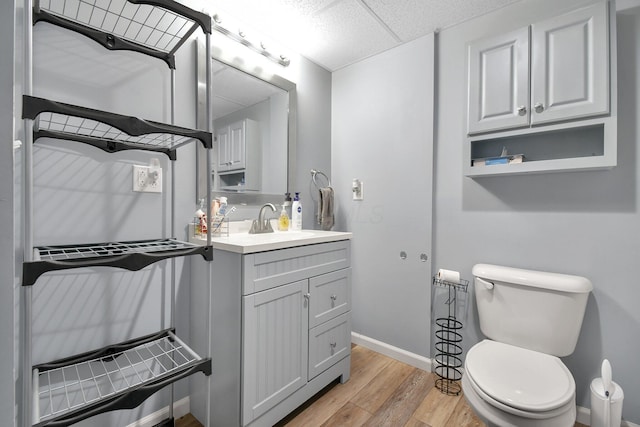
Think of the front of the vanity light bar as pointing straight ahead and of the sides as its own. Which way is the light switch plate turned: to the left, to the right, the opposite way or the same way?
to the right

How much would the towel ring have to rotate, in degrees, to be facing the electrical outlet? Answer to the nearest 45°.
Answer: approximately 90° to its right

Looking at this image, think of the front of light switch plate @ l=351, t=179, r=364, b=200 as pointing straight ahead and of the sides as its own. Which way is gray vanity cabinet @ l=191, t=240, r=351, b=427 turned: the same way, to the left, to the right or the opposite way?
to the left

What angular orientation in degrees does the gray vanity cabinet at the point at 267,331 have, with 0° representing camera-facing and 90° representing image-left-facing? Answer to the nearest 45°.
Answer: approximately 315°

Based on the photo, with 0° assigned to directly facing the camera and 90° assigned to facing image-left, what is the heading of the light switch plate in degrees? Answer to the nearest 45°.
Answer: approximately 45°
